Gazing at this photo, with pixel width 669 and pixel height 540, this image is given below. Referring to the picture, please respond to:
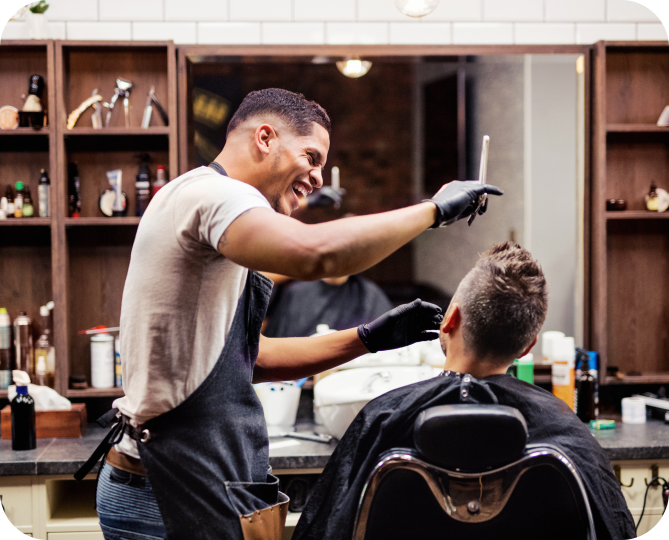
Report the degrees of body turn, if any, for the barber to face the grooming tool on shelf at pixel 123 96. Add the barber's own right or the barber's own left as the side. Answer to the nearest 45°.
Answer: approximately 90° to the barber's own left

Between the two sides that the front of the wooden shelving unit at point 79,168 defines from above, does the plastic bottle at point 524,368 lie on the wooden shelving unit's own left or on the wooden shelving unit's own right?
on the wooden shelving unit's own left

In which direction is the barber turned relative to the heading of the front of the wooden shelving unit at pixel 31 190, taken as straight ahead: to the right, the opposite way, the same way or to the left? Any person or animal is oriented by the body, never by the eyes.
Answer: to the left

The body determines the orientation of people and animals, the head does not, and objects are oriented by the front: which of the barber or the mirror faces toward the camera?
the mirror

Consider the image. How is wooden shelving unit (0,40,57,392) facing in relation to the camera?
toward the camera

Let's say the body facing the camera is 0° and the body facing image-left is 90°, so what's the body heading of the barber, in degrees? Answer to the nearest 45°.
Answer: approximately 270°

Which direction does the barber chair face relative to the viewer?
away from the camera

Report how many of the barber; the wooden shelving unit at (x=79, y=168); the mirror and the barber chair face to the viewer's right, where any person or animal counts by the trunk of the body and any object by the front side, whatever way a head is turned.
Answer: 1

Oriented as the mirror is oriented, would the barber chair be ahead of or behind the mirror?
ahead

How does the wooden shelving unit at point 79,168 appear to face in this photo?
toward the camera

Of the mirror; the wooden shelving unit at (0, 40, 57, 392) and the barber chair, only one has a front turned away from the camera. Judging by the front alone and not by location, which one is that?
the barber chair

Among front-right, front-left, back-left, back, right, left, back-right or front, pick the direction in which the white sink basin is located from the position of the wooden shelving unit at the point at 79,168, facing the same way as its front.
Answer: front-left
